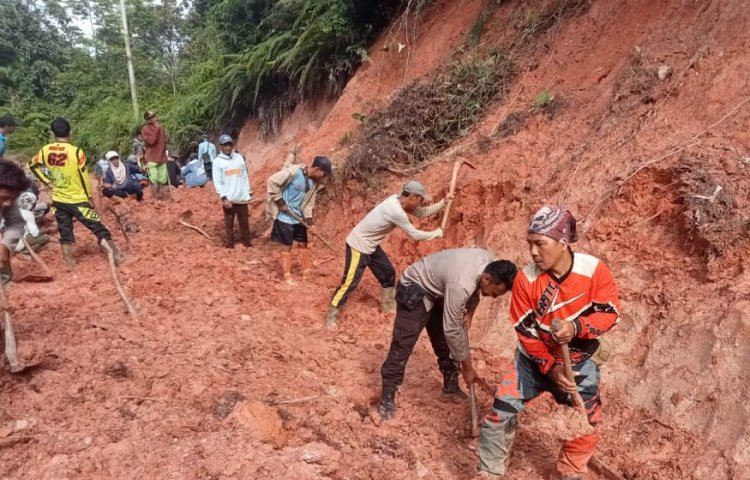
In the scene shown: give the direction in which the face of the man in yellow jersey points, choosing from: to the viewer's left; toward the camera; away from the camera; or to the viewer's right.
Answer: away from the camera

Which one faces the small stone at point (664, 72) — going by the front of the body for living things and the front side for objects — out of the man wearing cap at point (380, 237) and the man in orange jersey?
the man wearing cap

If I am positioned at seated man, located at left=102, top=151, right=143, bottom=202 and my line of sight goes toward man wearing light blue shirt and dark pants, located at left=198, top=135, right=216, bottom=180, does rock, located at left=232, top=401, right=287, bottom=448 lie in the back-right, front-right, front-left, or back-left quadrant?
back-right

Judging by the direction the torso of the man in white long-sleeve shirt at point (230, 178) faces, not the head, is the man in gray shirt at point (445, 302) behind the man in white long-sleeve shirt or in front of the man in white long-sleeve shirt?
in front

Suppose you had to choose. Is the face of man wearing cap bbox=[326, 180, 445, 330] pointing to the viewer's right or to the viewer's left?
to the viewer's right

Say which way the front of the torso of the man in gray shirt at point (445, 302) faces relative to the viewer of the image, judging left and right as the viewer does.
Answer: facing to the right of the viewer

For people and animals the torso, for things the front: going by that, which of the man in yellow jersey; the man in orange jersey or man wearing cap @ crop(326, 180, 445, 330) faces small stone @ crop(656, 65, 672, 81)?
the man wearing cap

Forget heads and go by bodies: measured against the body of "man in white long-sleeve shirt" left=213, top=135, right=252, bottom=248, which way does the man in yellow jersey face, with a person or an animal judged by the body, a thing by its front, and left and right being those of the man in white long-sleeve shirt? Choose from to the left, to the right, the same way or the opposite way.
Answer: the opposite way

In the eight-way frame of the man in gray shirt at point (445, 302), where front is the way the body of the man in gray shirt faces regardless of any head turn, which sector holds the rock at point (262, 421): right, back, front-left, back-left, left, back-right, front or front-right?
back

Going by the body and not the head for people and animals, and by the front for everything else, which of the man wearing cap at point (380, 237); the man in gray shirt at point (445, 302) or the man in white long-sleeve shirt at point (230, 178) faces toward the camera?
the man in white long-sleeve shirt

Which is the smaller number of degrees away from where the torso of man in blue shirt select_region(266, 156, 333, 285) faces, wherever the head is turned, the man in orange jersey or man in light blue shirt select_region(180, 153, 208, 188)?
the man in orange jersey

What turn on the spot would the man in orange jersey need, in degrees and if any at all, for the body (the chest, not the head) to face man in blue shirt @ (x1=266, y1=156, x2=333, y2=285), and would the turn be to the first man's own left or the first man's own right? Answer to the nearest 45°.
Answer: approximately 90° to the first man's own right

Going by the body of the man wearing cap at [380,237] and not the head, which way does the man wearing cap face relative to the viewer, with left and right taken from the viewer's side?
facing to the right of the viewer

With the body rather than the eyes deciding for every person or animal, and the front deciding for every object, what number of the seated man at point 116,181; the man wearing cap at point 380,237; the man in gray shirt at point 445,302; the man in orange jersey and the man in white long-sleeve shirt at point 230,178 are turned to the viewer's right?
2

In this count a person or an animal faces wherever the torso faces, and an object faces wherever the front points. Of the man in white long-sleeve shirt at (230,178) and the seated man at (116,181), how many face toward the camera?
2

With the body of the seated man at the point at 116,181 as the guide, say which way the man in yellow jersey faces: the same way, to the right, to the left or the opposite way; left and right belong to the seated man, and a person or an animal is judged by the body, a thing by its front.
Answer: the opposite way
